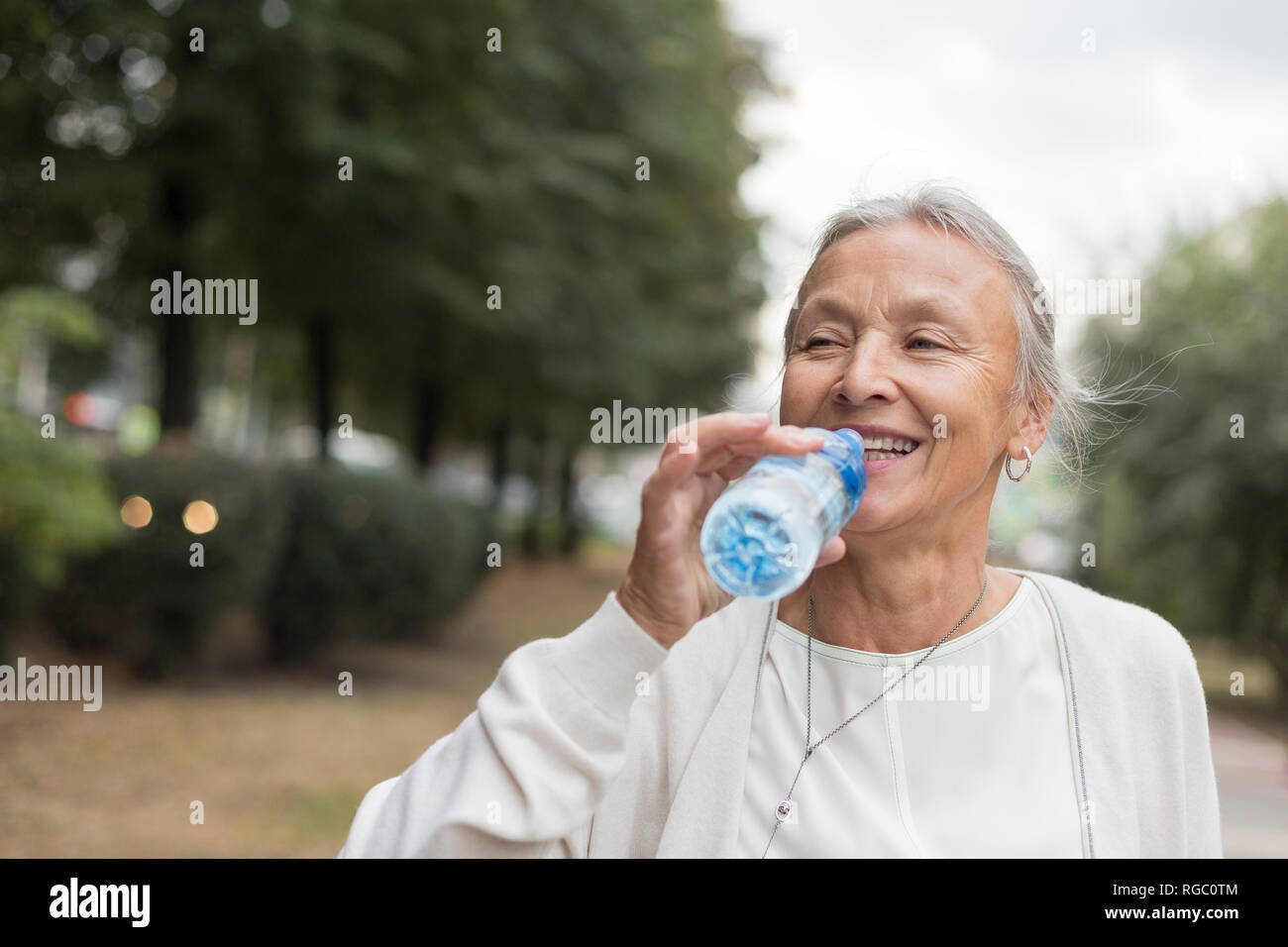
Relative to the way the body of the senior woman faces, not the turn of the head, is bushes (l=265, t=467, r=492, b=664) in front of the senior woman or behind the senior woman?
behind

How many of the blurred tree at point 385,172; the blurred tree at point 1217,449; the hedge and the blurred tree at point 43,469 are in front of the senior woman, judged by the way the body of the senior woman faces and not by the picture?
0

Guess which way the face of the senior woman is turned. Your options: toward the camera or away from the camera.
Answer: toward the camera

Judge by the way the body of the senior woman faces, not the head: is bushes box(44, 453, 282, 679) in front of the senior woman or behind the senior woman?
behind

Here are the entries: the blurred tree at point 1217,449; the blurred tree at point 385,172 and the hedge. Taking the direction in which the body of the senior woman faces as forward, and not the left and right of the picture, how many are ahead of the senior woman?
0

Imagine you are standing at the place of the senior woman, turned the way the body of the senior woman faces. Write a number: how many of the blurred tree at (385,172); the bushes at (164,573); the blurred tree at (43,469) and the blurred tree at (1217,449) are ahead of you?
0

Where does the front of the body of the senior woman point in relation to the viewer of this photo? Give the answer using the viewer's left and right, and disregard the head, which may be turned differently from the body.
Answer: facing the viewer

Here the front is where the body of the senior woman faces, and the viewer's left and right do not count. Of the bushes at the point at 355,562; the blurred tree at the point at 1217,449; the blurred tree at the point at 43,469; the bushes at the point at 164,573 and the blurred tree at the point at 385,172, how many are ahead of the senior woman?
0

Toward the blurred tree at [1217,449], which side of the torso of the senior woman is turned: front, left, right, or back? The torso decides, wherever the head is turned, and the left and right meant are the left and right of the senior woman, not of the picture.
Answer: back

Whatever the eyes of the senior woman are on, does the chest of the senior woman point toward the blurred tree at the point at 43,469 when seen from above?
no

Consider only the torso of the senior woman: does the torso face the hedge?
no
